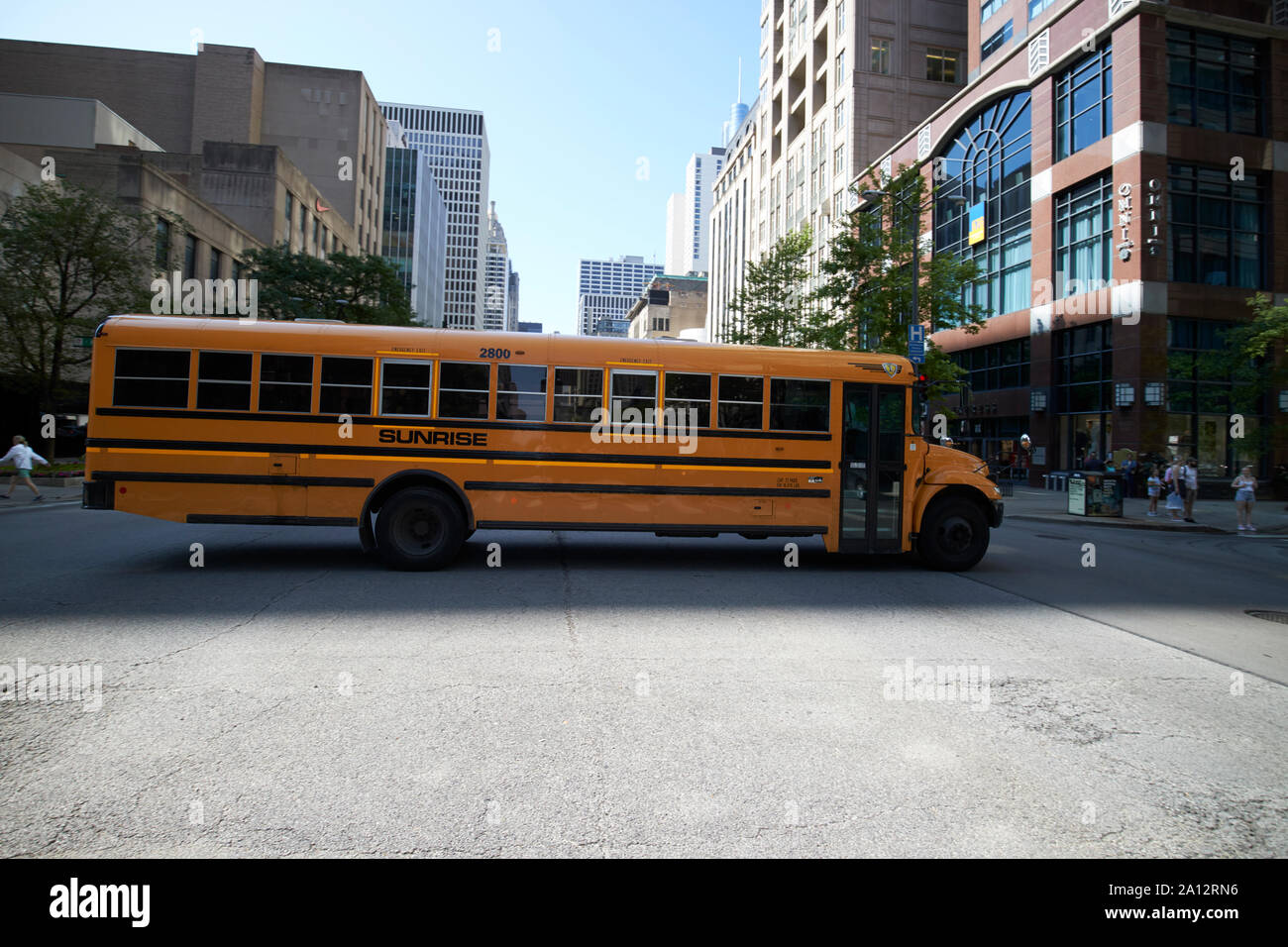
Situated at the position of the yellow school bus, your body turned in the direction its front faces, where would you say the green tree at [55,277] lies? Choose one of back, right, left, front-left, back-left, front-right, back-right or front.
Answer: back-left

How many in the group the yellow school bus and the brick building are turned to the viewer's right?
1

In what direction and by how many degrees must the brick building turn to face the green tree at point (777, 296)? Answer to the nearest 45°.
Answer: approximately 45° to its right

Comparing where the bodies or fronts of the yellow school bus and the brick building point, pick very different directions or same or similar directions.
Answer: very different directions

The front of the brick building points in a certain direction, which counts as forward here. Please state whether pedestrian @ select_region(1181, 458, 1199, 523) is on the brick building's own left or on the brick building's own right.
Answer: on the brick building's own left

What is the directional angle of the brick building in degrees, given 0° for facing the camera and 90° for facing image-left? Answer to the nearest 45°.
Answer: approximately 45°

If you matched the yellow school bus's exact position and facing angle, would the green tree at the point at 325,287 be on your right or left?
on your left

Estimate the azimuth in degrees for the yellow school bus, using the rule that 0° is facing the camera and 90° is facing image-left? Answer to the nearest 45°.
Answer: approximately 270°

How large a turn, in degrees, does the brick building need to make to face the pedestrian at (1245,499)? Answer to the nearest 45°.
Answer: approximately 45° to its left

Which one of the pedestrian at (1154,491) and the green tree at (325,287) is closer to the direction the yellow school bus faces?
the pedestrian
